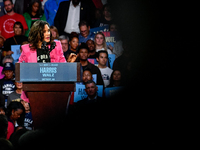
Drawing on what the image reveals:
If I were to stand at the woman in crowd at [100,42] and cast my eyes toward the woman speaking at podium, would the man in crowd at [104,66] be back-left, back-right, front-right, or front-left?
front-left

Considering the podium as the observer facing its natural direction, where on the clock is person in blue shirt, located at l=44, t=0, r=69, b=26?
The person in blue shirt is roughly at 6 o'clock from the podium.

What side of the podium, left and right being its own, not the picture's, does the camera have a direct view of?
front

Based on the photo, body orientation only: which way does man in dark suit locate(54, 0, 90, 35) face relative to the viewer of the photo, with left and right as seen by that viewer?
facing the viewer

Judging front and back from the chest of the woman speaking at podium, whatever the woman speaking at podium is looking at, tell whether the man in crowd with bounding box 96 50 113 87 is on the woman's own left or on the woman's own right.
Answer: on the woman's own left

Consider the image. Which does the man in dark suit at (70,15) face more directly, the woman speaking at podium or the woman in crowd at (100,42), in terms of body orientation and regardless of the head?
the woman speaking at podium

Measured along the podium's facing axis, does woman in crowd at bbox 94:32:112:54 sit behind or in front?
behind

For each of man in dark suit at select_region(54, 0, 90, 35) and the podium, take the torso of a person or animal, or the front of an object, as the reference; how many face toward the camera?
2

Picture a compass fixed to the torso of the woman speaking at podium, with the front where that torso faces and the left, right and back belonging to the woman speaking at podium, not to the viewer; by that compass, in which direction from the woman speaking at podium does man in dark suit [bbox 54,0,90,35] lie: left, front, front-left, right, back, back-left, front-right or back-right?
back-left

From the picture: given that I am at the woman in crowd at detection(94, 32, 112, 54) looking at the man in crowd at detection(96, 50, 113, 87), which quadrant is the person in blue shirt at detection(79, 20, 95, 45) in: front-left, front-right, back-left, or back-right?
back-right

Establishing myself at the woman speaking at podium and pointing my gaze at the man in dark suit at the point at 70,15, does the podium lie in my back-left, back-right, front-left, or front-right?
back-right

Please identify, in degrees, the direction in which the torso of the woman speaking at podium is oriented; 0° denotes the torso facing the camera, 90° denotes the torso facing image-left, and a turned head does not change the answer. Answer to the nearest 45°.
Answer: approximately 315°
